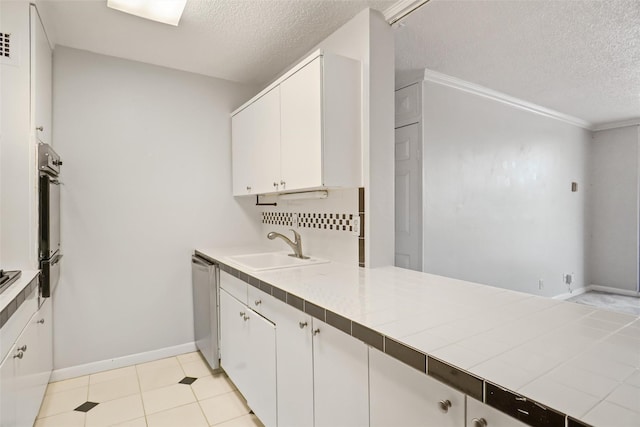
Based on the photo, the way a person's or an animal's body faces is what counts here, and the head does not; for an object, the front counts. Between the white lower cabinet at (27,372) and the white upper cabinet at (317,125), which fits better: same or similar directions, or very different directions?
very different directions

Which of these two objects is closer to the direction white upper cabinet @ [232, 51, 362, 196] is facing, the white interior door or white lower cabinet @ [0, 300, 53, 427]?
the white lower cabinet

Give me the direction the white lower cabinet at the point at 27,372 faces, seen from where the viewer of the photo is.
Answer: facing to the right of the viewer

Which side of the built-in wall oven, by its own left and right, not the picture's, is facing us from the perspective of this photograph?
right
